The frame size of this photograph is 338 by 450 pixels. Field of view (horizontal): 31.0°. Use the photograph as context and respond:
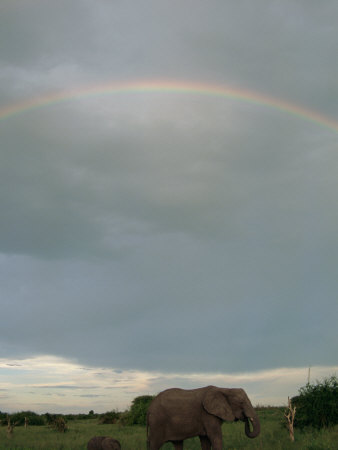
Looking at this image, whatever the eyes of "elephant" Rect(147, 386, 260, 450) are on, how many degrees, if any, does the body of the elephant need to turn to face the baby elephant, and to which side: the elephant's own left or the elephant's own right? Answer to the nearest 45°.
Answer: approximately 135° to the elephant's own left

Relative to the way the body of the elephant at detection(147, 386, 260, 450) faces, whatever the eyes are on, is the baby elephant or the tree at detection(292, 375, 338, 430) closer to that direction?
the tree

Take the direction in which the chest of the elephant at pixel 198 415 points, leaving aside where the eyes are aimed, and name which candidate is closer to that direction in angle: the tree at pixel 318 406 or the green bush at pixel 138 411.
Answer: the tree

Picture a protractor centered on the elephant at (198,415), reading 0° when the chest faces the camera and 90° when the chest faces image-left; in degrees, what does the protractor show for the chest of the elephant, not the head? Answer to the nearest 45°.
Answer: approximately 270°

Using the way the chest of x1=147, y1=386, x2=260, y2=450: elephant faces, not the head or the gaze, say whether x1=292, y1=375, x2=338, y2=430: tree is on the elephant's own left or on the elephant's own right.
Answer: on the elephant's own left
